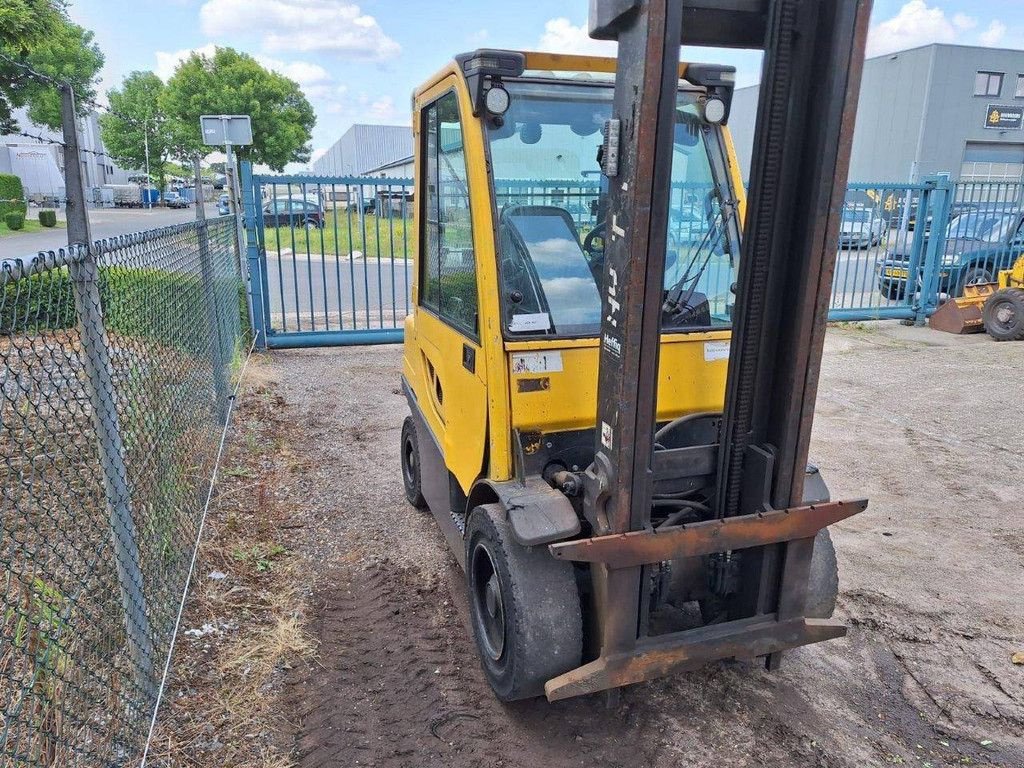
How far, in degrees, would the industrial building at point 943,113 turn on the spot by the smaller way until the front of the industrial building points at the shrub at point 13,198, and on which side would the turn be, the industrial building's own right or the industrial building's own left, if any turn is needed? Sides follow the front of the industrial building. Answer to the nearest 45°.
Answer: approximately 45° to the industrial building's own right

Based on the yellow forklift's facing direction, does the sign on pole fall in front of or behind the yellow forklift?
behind

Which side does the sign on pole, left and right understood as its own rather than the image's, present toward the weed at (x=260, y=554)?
back

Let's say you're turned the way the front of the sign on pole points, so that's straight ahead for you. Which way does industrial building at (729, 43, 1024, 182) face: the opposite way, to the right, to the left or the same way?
the opposite way

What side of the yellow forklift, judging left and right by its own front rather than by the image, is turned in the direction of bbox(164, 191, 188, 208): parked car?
back

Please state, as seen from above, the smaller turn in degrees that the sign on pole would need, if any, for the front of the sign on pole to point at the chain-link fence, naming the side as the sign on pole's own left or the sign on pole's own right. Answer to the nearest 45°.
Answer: approximately 180°

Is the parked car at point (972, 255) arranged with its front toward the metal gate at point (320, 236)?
yes

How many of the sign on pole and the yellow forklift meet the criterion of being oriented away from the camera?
1

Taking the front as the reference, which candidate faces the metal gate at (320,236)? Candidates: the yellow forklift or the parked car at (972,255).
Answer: the parked car

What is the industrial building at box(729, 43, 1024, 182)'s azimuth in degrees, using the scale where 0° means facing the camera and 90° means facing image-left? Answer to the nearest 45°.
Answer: approximately 315°

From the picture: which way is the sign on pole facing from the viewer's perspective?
away from the camera

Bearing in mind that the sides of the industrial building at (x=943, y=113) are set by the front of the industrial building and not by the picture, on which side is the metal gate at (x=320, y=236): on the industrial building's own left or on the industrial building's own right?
on the industrial building's own right

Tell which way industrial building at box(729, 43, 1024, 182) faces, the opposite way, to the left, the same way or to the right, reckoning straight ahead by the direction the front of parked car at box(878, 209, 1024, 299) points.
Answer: to the left

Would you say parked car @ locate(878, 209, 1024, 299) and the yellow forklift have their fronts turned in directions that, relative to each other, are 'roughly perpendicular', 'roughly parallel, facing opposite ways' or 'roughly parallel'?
roughly perpendicular
